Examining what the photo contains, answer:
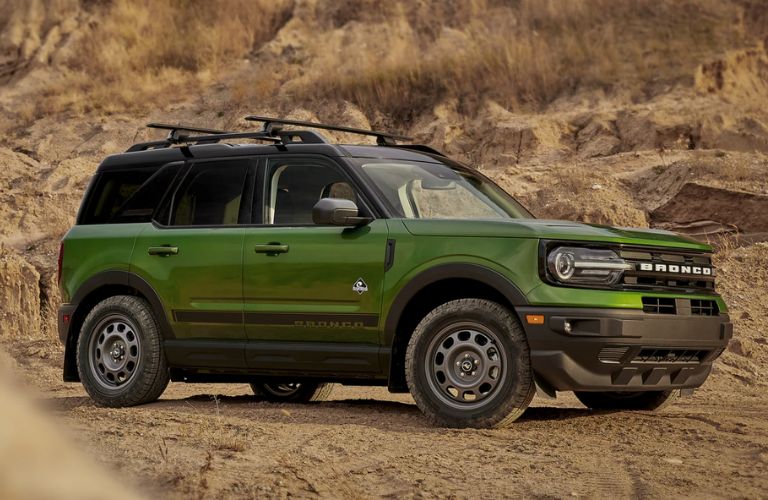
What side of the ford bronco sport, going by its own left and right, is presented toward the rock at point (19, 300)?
back

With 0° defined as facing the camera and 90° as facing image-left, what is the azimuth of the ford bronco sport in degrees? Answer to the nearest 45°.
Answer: approximately 315°
